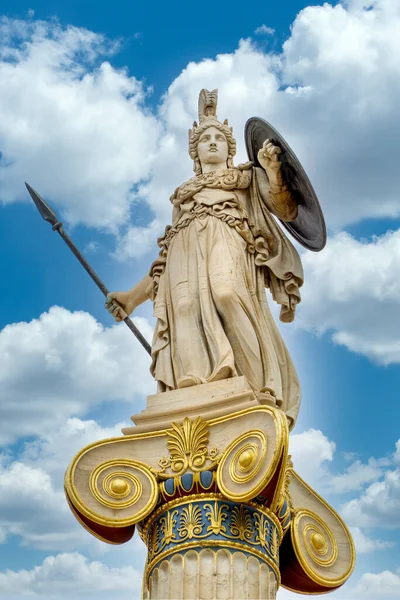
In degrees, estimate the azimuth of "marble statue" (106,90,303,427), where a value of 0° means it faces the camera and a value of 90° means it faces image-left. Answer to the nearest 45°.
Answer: approximately 0°
